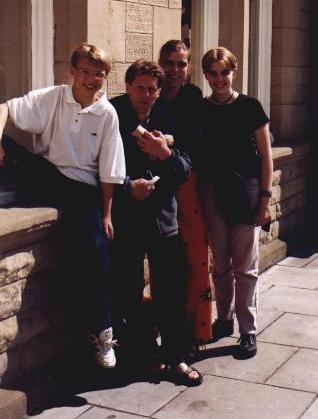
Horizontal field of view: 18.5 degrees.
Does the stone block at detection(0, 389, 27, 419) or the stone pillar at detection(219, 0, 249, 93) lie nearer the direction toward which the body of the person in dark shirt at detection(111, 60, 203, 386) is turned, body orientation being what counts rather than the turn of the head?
the stone block

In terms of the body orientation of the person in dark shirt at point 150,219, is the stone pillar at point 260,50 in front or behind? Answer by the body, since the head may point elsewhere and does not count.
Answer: behind

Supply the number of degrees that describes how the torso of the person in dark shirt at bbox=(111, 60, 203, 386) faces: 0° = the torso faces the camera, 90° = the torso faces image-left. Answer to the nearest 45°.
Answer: approximately 0°

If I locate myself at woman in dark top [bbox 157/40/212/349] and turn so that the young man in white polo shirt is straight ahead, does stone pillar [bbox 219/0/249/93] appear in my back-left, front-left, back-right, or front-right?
back-right

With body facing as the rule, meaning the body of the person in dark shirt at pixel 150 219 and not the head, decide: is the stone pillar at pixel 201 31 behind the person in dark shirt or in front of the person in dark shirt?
behind

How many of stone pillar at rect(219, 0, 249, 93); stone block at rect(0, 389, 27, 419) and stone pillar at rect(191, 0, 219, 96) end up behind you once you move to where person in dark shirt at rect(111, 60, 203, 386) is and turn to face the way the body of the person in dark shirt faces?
2

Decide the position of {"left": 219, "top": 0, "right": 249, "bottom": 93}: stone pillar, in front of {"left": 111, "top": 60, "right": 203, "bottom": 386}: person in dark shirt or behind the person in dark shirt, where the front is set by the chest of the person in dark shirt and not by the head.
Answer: behind

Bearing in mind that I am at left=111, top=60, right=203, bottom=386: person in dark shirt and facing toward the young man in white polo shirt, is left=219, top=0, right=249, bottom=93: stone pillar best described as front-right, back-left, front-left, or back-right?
back-right

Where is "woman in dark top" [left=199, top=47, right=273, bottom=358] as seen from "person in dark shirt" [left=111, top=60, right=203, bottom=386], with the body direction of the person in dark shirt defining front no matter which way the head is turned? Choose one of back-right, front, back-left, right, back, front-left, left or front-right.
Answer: back-left
